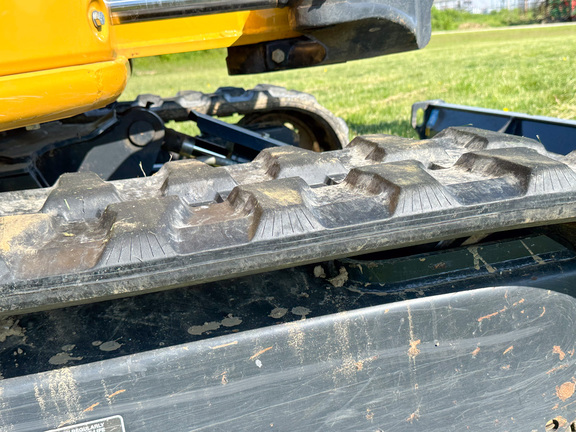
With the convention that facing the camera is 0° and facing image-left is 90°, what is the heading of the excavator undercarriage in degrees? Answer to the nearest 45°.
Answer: approximately 225°
